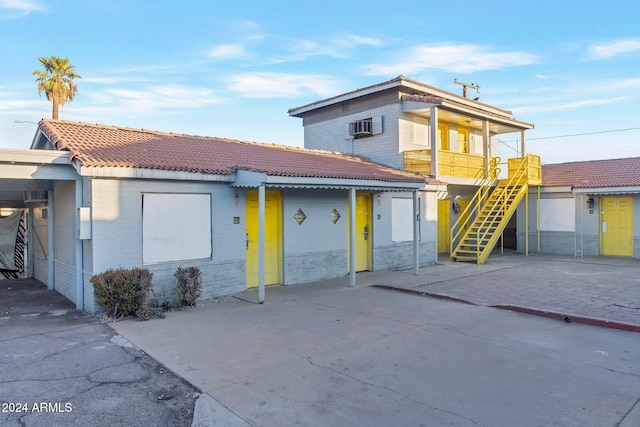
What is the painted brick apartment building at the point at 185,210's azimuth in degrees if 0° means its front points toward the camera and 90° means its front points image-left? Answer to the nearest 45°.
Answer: approximately 315°

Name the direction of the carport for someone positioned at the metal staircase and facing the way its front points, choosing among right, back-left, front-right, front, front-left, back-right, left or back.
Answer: front

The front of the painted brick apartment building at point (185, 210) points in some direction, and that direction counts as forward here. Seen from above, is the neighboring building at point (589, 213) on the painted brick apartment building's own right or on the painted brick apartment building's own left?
on the painted brick apartment building's own left

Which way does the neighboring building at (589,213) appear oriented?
toward the camera

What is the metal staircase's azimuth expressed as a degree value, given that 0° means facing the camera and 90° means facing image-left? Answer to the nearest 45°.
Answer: approximately 45°

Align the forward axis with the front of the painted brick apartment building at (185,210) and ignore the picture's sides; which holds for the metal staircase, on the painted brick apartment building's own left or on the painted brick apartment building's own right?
on the painted brick apartment building's own left

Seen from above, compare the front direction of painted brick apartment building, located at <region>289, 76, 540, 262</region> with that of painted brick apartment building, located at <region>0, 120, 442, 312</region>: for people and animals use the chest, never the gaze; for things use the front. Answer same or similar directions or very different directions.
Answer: same or similar directions

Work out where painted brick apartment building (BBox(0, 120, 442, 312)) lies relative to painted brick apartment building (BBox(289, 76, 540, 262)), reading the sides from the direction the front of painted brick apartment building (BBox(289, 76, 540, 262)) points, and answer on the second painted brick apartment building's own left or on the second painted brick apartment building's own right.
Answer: on the second painted brick apartment building's own right

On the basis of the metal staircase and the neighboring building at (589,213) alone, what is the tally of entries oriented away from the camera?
0

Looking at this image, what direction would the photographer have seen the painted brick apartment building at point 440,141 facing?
facing the viewer and to the right of the viewer

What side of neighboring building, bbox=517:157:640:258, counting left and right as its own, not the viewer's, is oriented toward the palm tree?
right
